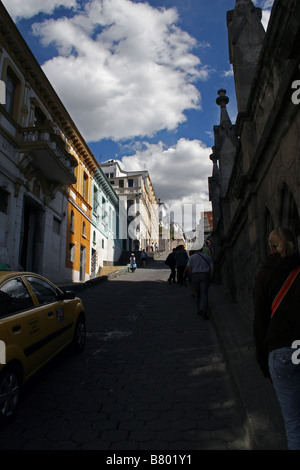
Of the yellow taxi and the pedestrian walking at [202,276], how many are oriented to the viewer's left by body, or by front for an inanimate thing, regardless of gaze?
0

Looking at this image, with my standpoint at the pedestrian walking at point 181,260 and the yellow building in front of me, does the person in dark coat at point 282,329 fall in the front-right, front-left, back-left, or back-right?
back-left

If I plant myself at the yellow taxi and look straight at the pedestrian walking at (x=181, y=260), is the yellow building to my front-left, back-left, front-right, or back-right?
front-left

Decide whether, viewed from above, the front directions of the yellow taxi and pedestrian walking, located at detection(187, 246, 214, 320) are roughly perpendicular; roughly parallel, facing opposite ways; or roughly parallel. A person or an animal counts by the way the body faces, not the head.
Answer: roughly parallel

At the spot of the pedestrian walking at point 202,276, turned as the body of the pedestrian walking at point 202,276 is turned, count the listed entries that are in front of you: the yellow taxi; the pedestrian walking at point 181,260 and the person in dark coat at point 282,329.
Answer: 1

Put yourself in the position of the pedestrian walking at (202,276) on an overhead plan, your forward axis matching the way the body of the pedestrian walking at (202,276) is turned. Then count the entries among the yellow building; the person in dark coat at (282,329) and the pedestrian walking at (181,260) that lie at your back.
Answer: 1

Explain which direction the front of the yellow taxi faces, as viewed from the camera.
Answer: facing away from the viewer and to the right of the viewer

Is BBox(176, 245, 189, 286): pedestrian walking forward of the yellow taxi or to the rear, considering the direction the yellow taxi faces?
forward

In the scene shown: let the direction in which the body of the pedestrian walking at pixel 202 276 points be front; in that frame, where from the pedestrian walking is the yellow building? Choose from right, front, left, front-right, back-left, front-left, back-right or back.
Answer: front-left

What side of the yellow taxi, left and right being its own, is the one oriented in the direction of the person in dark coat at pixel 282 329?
right

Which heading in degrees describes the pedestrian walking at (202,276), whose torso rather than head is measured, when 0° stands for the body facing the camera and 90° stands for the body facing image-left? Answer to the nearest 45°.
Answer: approximately 180°

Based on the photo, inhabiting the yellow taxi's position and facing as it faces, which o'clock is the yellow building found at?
The yellow building is roughly at 11 o'clock from the yellow taxi.

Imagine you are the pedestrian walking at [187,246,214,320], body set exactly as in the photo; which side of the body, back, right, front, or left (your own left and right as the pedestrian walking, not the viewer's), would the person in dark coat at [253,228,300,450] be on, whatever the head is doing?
back
